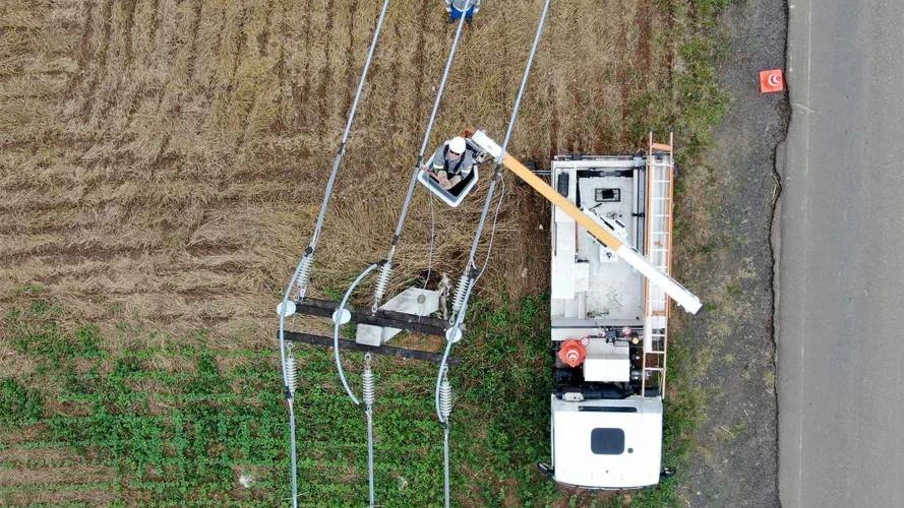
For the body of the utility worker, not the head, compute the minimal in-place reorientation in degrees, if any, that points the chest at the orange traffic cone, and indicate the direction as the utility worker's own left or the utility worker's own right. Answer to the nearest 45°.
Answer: approximately 90° to the utility worker's own left

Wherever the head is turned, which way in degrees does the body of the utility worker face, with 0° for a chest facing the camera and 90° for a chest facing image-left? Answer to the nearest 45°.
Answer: approximately 0°
